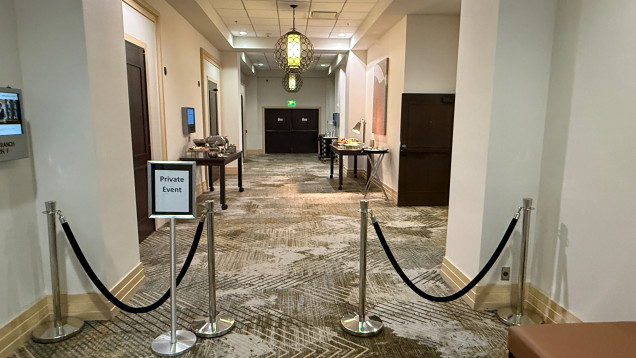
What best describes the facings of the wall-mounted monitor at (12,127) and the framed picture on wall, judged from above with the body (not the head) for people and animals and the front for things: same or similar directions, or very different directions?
very different directions

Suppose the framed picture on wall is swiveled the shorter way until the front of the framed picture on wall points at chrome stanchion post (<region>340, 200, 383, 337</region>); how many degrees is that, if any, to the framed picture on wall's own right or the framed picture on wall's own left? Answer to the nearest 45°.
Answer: approximately 90° to the framed picture on wall's own left

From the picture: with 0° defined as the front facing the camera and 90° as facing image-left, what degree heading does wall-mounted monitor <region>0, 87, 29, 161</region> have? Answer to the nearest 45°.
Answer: approximately 315°

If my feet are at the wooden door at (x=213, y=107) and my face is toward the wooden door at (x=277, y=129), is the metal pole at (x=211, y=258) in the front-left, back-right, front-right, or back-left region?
back-right

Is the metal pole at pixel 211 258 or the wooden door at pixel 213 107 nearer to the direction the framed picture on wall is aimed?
the wooden door

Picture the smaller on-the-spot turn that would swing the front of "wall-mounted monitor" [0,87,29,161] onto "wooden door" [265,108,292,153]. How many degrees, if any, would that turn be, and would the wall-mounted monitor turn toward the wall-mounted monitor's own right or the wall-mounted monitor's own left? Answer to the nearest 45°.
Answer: approximately 90° to the wall-mounted monitor's own left

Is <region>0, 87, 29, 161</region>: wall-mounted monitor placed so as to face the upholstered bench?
yes

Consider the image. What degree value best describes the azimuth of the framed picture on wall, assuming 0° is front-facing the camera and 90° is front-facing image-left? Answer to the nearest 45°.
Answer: approximately 90°

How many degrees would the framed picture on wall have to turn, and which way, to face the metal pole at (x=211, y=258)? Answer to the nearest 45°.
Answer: approximately 90° to its left
